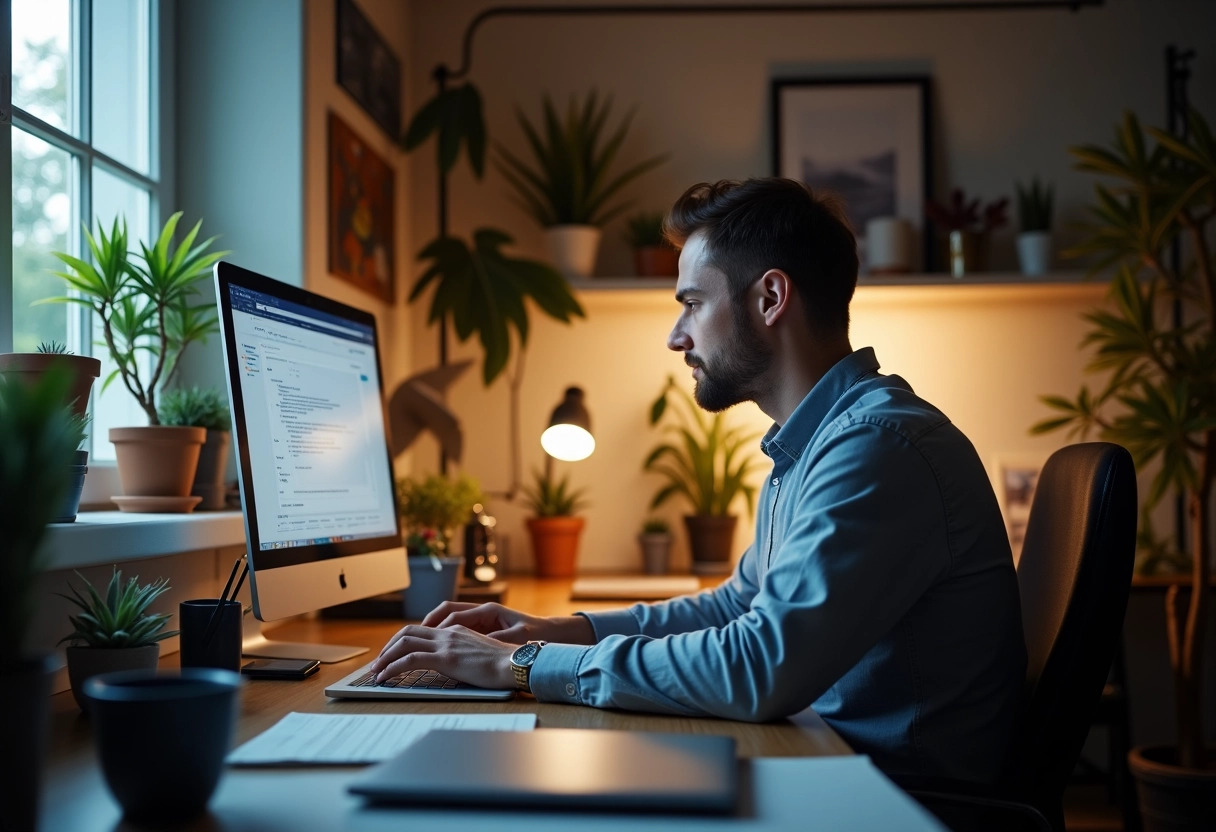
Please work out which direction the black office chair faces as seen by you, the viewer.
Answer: facing to the left of the viewer

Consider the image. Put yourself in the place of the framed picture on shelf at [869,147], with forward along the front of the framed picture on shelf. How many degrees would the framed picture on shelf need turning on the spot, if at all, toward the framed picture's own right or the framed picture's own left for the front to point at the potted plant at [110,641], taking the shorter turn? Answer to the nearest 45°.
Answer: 0° — it already faces it

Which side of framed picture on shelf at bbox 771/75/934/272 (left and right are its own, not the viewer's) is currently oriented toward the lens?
front

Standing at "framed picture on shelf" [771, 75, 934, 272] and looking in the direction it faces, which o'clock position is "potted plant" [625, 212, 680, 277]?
The potted plant is roughly at 2 o'clock from the framed picture on shelf.

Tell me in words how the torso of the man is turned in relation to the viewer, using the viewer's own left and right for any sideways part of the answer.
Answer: facing to the left of the viewer

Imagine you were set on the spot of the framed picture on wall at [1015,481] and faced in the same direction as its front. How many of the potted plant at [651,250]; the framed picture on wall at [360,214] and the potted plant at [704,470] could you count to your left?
0

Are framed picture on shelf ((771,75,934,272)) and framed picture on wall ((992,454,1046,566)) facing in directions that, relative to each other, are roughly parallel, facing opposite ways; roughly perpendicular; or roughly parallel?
roughly parallel

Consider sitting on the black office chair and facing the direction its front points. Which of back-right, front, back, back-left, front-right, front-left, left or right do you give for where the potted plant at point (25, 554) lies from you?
front-left

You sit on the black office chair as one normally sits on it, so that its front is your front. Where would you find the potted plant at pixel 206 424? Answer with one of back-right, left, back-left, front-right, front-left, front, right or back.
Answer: front

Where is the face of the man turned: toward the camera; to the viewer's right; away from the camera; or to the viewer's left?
to the viewer's left

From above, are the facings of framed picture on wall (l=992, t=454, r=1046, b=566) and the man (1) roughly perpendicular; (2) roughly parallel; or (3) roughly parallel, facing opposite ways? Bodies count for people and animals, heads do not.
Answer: roughly perpendicular

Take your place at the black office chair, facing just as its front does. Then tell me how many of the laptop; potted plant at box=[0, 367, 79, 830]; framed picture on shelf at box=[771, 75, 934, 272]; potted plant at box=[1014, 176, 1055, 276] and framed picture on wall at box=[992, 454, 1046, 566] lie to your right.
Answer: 3

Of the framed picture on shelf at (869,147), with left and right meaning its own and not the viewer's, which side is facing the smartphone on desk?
front

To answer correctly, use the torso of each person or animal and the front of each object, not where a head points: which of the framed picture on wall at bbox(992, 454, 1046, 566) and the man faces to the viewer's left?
the man

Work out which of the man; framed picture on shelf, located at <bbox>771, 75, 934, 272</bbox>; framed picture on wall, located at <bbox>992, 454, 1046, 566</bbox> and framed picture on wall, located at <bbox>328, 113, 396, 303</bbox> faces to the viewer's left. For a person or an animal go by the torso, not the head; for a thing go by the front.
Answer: the man

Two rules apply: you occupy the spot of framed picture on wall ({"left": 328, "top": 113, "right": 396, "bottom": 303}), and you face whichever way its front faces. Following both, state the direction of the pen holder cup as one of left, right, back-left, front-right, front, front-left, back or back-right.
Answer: front-right

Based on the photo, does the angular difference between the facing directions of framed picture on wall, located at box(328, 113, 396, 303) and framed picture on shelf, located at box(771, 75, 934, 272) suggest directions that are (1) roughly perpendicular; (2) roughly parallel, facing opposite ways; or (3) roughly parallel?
roughly perpendicular
